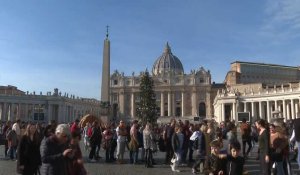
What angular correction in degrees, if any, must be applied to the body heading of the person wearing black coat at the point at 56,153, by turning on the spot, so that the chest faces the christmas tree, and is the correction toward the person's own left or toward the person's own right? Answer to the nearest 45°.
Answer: approximately 90° to the person's own left

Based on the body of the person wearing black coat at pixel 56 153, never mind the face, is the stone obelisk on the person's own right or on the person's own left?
on the person's own left

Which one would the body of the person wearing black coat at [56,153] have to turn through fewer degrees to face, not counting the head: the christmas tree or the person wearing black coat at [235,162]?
the person wearing black coat

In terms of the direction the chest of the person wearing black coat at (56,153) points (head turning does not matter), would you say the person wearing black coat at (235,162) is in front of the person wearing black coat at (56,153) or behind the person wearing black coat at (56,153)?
in front

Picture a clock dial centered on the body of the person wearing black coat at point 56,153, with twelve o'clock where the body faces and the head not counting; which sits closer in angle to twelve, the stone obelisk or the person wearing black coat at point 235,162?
the person wearing black coat
